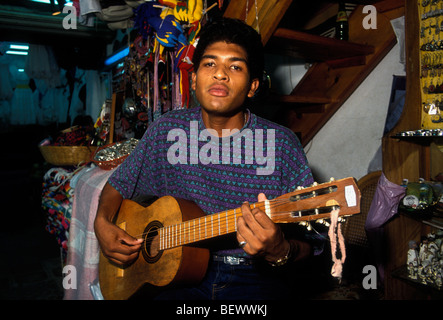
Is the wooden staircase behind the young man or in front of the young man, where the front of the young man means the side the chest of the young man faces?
behind

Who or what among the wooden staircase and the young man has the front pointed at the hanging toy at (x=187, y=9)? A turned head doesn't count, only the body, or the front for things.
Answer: the wooden staircase

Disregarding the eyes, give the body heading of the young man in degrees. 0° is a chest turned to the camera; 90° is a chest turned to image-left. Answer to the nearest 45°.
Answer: approximately 0°

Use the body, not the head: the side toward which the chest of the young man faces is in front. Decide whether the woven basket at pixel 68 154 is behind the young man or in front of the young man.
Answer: behind

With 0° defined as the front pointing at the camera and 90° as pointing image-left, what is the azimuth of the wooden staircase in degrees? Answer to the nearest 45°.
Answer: approximately 45°
